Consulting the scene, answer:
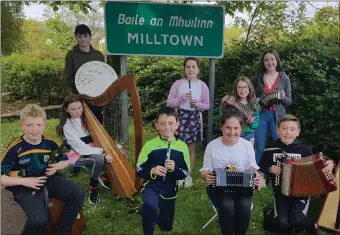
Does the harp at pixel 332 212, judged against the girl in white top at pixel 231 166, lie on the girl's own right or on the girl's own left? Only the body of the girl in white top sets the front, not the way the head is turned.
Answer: on the girl's own left

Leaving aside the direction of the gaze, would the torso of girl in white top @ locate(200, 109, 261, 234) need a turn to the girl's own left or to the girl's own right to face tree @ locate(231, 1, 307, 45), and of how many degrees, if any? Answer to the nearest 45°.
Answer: approximately 180°

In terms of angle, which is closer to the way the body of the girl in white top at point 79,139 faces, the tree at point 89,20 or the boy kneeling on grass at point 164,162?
the boy kneeling on grass

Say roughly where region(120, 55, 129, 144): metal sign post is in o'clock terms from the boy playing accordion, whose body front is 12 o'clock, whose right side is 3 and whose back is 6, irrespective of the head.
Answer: The metal sign post is roughly at 4 o'clock from the boy playing accordion.

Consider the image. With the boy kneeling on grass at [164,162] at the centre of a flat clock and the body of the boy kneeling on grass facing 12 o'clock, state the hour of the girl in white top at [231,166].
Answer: The girl in white top is roughly at 9 o'clock from the boy kneeling on grass.

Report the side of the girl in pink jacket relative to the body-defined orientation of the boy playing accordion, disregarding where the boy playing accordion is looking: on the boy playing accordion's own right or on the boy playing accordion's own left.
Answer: on the boy playing accordion's own right
